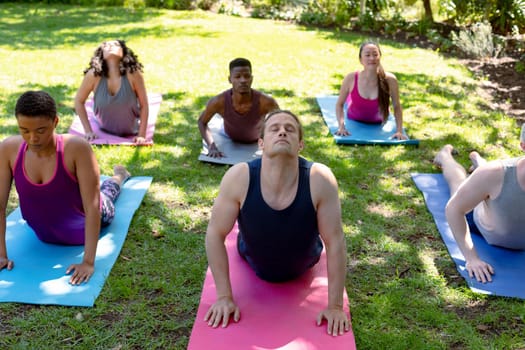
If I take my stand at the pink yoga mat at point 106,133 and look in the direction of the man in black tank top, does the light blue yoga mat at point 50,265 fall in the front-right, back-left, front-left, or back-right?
front-right

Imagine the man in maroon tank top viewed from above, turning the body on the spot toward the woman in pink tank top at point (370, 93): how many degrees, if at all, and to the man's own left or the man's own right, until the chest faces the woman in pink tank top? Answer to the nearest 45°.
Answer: approximately 135° to the man's own left

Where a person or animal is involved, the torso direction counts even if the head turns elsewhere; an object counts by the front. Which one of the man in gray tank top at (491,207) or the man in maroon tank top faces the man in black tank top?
the man in maroon tank top

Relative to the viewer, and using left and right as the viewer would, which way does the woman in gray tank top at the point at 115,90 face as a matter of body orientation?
facing the viewer

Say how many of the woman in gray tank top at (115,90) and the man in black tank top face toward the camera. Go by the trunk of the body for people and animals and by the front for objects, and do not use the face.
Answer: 2

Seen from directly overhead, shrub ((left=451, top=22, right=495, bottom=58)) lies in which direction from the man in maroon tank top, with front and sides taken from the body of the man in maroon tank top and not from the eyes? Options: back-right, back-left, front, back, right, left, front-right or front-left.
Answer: back-left

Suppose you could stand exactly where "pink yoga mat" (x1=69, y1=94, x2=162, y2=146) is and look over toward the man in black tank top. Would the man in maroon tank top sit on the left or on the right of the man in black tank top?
left

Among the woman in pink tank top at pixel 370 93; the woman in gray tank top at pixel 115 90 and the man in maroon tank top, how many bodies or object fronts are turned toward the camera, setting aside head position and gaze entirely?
3

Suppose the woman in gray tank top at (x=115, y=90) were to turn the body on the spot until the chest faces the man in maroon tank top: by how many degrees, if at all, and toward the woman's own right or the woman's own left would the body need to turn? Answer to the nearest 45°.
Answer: approximately 45° to the woman's own left

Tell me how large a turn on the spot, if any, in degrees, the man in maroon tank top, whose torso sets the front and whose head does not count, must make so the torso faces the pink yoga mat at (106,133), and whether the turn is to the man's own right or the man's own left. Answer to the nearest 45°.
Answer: approximately 90° to the man's own right

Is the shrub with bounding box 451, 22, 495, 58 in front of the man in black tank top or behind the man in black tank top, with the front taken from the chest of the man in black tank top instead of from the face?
behind

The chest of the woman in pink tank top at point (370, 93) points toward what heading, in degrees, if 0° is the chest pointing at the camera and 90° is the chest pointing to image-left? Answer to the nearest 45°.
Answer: approximately 0°

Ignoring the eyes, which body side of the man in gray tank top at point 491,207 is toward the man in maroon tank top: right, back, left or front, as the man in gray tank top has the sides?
back

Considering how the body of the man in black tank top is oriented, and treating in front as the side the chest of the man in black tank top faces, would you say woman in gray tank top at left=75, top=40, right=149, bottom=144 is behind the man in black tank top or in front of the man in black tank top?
behind

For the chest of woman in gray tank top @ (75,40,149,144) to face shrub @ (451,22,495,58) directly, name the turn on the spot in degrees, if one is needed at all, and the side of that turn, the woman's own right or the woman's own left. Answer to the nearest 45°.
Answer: approximately 135° to the woman's own left

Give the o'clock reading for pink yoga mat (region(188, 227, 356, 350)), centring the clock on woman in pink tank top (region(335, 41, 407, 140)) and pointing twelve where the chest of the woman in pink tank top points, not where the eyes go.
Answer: The pink yoga mat is roughly at 12 o'clock from the woman in pink tank top.

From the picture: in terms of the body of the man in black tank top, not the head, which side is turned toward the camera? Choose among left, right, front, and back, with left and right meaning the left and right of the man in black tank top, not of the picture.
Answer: front
